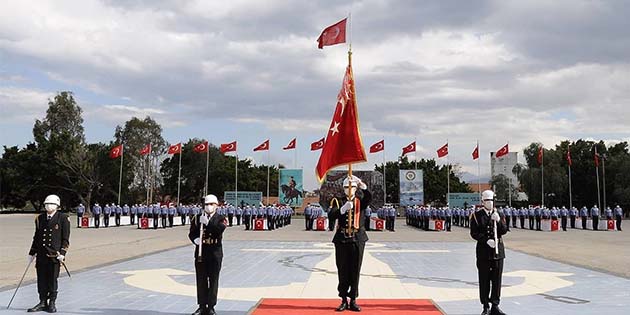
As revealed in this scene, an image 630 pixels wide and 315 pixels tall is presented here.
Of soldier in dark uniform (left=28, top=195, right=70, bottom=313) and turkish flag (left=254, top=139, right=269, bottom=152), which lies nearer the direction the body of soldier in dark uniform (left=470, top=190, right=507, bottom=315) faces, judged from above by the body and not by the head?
the soldier in dark uniform

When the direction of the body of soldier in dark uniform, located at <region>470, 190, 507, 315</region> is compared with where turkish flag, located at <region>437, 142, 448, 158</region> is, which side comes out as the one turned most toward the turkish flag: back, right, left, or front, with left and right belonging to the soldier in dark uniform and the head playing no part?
back

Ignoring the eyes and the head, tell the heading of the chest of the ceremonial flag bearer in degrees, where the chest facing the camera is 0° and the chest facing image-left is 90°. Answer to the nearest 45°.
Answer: approximately 0°

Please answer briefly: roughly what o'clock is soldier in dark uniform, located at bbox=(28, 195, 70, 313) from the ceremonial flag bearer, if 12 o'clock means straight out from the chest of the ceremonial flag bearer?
The soldier in dark uniform is roughly at 3 o'clock from the ceremonial flag bearer.

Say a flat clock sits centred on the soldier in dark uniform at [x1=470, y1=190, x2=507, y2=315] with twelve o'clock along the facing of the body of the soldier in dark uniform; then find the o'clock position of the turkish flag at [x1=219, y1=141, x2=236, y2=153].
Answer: The turkish flag is roughly at 5 o'clock from the soldier in dark uniform.

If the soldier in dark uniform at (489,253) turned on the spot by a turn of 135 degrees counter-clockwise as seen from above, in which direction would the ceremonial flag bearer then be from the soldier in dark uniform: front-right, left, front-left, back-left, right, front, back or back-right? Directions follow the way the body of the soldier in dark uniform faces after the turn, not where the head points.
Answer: back-left

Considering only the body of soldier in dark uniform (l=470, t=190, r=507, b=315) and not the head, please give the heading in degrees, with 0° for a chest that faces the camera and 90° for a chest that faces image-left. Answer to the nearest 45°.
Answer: approximately 0°

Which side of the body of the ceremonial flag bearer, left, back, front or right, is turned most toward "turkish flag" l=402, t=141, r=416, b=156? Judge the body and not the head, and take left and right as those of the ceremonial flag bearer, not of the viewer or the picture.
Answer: back

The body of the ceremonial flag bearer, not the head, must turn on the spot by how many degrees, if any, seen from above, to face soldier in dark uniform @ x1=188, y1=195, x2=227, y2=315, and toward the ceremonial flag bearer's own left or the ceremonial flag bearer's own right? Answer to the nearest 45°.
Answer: approximately 90° to the ceremonial flag bearer's own right
